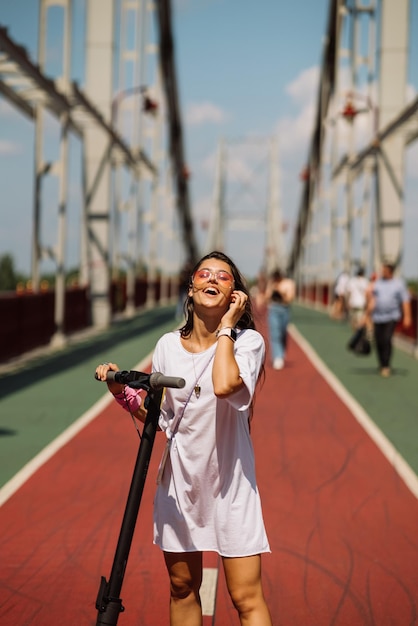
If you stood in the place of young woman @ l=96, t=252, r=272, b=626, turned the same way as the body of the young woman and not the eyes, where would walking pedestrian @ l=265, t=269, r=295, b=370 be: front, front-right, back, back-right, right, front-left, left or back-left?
back

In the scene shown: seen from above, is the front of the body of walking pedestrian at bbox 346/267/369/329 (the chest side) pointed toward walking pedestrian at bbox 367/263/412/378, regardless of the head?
no

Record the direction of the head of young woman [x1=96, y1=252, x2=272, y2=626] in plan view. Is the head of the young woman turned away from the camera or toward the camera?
toward the camera

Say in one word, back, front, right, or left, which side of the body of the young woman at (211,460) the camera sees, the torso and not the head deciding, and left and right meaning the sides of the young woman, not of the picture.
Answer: front

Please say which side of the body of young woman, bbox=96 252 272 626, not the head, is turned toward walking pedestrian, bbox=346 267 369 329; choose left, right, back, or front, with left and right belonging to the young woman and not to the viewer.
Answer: back

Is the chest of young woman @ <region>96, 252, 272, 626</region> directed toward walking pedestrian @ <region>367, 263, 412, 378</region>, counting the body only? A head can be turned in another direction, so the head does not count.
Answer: no
